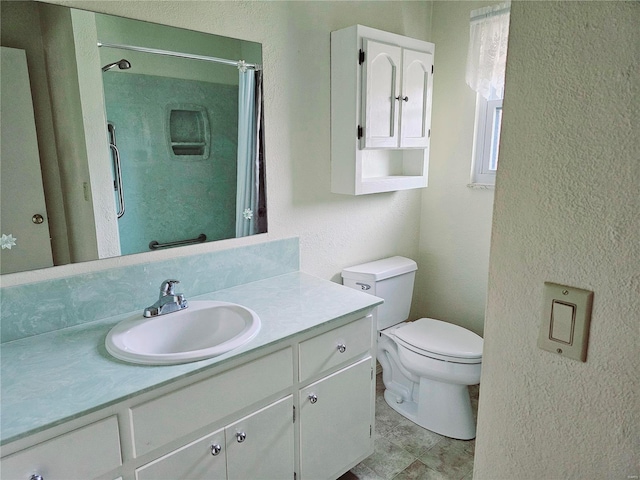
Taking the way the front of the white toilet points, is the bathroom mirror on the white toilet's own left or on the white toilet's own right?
on the white toilet's own right

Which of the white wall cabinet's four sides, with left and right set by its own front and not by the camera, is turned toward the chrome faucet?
right

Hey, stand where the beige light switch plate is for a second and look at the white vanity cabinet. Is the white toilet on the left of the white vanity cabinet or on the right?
right

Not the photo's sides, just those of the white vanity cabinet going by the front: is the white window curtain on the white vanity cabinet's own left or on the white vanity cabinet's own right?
on the white vanity cabinet's own left

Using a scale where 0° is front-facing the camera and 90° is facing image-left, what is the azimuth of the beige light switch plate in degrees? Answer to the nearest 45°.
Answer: approximately 45°

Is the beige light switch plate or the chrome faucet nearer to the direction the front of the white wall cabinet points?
the beige light switch plate

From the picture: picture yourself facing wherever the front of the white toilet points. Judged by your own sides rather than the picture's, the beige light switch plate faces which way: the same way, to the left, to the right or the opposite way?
to the right

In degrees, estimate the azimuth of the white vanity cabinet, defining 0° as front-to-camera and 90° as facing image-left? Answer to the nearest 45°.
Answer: approximately 315°

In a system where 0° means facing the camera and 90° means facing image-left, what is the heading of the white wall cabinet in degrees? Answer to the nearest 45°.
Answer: approximately 315°

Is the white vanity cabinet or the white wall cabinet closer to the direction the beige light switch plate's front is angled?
the white vanity cabinet

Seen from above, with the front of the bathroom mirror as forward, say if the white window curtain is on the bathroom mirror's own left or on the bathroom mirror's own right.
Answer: on the bathroom mirror's own left
